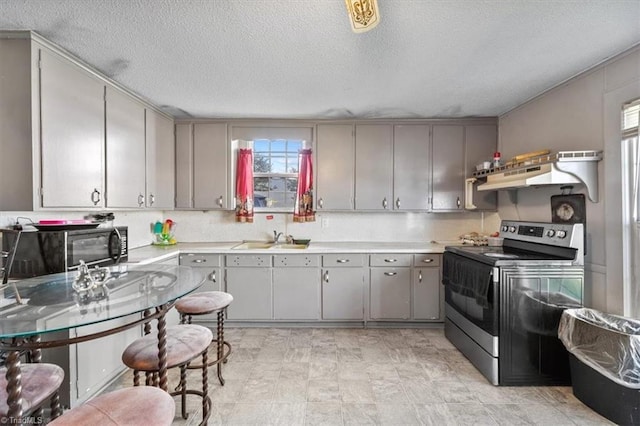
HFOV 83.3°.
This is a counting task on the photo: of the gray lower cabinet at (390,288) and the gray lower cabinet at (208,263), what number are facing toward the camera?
2

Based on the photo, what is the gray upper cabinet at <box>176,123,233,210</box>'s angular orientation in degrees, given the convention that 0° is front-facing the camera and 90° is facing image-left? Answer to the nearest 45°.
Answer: approximately 0°

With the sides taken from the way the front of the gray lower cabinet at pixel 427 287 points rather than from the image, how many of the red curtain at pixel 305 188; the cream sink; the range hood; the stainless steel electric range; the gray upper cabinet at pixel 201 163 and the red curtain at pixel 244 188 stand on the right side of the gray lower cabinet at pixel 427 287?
4

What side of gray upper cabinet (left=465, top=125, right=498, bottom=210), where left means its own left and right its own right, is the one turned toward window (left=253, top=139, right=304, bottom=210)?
right

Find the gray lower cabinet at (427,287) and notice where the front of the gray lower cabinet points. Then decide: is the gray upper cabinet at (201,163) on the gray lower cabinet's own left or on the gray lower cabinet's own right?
on the gray lower cabinet's own right

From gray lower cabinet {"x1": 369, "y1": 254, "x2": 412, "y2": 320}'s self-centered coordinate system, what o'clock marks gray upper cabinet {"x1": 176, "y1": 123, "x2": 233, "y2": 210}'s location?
The gray upper cabinet is roughly at 3 o'clock from the gray lower cabinet.

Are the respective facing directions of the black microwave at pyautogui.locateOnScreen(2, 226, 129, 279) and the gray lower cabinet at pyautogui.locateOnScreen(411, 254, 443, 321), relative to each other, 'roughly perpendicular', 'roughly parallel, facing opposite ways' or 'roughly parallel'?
roughly perpendicular

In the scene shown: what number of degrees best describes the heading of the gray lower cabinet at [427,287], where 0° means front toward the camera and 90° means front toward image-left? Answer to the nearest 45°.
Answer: approximately 0°

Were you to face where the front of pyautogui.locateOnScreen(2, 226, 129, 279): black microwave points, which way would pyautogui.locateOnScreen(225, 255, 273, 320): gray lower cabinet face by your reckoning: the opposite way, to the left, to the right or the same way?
to the right

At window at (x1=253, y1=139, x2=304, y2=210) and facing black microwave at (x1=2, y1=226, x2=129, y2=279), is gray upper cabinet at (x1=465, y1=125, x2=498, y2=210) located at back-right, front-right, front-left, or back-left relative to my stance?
back-left
